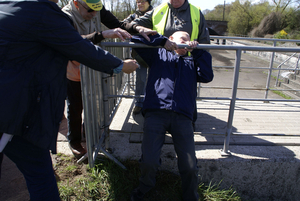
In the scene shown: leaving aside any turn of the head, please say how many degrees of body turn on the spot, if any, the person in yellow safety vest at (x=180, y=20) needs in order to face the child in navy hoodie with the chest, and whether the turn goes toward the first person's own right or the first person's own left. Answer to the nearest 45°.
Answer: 0° — they already face them

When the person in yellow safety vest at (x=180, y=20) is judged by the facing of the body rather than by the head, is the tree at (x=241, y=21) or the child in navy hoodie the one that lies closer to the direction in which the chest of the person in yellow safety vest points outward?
the child in navy hoodie

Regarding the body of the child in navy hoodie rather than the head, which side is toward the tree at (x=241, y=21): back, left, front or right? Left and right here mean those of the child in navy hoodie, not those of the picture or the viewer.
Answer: back

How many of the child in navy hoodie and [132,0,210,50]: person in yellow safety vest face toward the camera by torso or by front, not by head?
2

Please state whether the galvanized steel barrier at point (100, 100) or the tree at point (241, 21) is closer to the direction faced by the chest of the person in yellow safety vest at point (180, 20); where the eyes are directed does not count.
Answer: the galvanized steel barrier

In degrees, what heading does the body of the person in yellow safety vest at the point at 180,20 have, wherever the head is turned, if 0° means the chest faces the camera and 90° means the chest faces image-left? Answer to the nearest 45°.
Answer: approximately 0°

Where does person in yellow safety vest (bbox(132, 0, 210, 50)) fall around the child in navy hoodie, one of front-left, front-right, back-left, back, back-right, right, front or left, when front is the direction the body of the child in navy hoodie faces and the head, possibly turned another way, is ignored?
back
